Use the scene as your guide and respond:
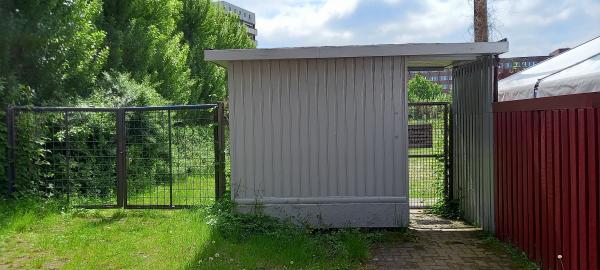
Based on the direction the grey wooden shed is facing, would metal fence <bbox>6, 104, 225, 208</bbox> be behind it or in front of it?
behind

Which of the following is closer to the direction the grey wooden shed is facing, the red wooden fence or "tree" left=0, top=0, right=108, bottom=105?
the red wooden fence

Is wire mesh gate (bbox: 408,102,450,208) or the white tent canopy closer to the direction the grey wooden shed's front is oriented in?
the white tent canopy
